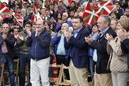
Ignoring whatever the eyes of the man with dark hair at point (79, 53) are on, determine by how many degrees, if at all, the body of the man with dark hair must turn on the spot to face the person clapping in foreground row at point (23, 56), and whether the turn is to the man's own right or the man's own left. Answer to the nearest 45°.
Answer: approximately 90° to the man's own right

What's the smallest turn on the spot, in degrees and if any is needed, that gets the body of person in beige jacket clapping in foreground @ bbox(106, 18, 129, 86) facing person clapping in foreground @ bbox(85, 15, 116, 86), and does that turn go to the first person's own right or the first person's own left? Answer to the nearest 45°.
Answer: approximately 90° to the first person's own right

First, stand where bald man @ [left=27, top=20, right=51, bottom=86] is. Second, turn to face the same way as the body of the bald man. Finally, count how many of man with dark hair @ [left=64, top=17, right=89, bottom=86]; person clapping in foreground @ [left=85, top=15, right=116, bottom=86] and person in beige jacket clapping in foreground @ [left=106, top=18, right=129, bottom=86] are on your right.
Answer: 0

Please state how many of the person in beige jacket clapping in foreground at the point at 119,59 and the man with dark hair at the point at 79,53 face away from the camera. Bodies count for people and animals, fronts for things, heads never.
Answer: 0

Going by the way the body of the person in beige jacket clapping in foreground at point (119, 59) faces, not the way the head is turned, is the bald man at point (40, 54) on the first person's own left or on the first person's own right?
on the first person's own right

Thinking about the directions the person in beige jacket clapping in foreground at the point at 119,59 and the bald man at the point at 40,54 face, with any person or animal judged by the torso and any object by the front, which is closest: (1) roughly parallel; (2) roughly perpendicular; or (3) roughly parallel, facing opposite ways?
roughly parallel

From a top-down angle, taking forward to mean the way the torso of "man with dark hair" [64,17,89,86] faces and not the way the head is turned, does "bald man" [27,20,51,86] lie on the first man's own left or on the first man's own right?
on the first man's own right

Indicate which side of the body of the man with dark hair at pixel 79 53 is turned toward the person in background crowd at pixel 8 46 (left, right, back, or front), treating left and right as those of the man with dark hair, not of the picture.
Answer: right

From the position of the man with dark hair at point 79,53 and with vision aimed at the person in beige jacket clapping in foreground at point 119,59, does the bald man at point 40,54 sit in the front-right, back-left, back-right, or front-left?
back-right

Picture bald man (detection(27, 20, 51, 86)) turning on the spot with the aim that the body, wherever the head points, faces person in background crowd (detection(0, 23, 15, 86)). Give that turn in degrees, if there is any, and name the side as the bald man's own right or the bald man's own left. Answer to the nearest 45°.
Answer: approximately 90° to the bald man's own right

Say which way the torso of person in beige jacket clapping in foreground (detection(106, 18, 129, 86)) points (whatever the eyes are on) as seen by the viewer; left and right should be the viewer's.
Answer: facing the viewer and to the left of the viewer

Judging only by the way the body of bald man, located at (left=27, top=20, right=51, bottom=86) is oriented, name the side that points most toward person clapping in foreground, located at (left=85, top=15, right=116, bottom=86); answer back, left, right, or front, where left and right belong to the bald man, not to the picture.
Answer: left
